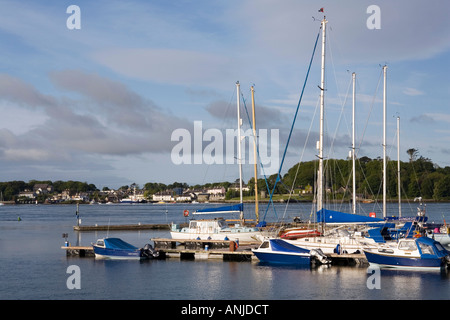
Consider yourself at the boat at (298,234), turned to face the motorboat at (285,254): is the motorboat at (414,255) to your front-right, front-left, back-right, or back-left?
front-left

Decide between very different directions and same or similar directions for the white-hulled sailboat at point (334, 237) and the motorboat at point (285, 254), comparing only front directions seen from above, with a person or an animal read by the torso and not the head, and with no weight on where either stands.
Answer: same or similar directions

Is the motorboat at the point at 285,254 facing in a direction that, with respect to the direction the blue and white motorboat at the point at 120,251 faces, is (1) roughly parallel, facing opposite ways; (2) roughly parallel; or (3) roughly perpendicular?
roughly parallel

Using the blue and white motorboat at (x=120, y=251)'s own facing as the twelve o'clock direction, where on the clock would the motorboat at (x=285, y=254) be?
The motorboat is roughly at 7 o'clock from the blue and white motorboat.

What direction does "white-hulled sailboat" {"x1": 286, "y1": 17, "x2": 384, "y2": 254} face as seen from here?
to the viewer's left

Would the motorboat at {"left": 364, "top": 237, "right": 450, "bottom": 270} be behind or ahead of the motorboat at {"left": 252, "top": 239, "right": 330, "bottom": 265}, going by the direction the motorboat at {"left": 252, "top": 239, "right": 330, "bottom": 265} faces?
behind

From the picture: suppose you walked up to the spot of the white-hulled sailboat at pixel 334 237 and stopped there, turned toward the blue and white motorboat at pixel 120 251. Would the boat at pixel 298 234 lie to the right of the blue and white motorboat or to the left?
right

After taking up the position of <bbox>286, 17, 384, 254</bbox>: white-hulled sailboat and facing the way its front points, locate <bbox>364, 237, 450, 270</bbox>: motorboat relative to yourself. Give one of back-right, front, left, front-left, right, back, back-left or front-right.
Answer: back-left

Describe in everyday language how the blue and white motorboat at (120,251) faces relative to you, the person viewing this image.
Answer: facing to the left of the viewer

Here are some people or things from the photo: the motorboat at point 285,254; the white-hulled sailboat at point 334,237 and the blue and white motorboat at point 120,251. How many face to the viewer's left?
3

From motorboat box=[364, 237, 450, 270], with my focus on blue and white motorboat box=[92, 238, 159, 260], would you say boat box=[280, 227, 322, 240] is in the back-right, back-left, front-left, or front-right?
front-right

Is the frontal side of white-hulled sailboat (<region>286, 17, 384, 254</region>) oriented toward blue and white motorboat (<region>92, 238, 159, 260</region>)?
yes

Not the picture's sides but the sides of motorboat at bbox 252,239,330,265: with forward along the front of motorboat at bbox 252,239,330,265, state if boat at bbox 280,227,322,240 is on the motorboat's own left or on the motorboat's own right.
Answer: on the motorboat's own right

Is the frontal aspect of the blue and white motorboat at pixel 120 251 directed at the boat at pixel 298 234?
no

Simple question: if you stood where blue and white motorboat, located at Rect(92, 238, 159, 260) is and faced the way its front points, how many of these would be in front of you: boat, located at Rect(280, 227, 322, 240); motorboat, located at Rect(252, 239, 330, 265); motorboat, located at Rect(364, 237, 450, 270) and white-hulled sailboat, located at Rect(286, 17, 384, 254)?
0

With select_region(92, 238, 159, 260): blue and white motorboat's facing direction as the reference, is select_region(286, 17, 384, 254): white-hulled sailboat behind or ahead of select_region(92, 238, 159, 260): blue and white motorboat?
behind

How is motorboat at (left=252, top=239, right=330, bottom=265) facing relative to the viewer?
to the viewer's left

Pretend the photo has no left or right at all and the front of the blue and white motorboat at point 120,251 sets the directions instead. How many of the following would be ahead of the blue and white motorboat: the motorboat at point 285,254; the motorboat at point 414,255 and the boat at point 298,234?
0
